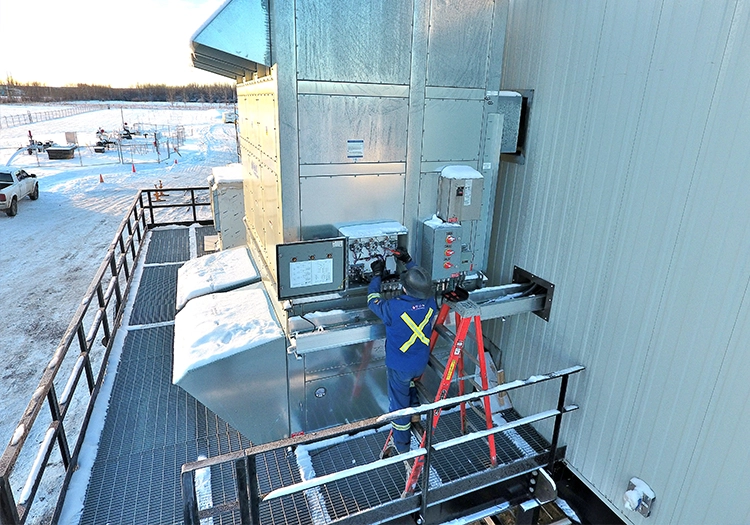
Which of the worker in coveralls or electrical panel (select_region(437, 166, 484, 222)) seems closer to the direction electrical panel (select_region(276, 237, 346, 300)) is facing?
the worker in coveralls

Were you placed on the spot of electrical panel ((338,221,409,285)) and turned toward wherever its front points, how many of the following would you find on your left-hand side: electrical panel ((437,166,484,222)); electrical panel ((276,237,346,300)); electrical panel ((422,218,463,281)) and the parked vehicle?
2

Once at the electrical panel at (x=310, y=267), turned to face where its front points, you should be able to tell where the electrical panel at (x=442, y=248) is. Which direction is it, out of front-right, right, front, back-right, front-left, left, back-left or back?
left

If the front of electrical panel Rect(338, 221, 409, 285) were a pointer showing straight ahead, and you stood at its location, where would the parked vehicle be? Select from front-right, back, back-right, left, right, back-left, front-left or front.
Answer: back-right

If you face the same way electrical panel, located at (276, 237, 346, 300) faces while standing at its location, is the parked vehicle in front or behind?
behind

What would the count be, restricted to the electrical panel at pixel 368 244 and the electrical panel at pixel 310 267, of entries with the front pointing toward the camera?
2

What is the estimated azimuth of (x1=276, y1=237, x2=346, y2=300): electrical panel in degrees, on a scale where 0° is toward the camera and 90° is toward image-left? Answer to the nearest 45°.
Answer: approximately 0°

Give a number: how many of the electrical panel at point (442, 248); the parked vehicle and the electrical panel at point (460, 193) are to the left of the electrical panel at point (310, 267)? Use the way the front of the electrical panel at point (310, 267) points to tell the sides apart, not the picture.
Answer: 2

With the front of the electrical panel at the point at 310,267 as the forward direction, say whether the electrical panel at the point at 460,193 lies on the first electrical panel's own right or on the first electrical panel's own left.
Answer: on the first electrical panel's own left

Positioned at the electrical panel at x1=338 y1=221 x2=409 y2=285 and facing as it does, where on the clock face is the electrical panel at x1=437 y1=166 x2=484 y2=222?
the electrical panel at x1=437 y1=166 x2=484 y2=222 is roughly at 9 o'clock from the electrical panel at x1=338 y1=221 x2=409 y2=285.
